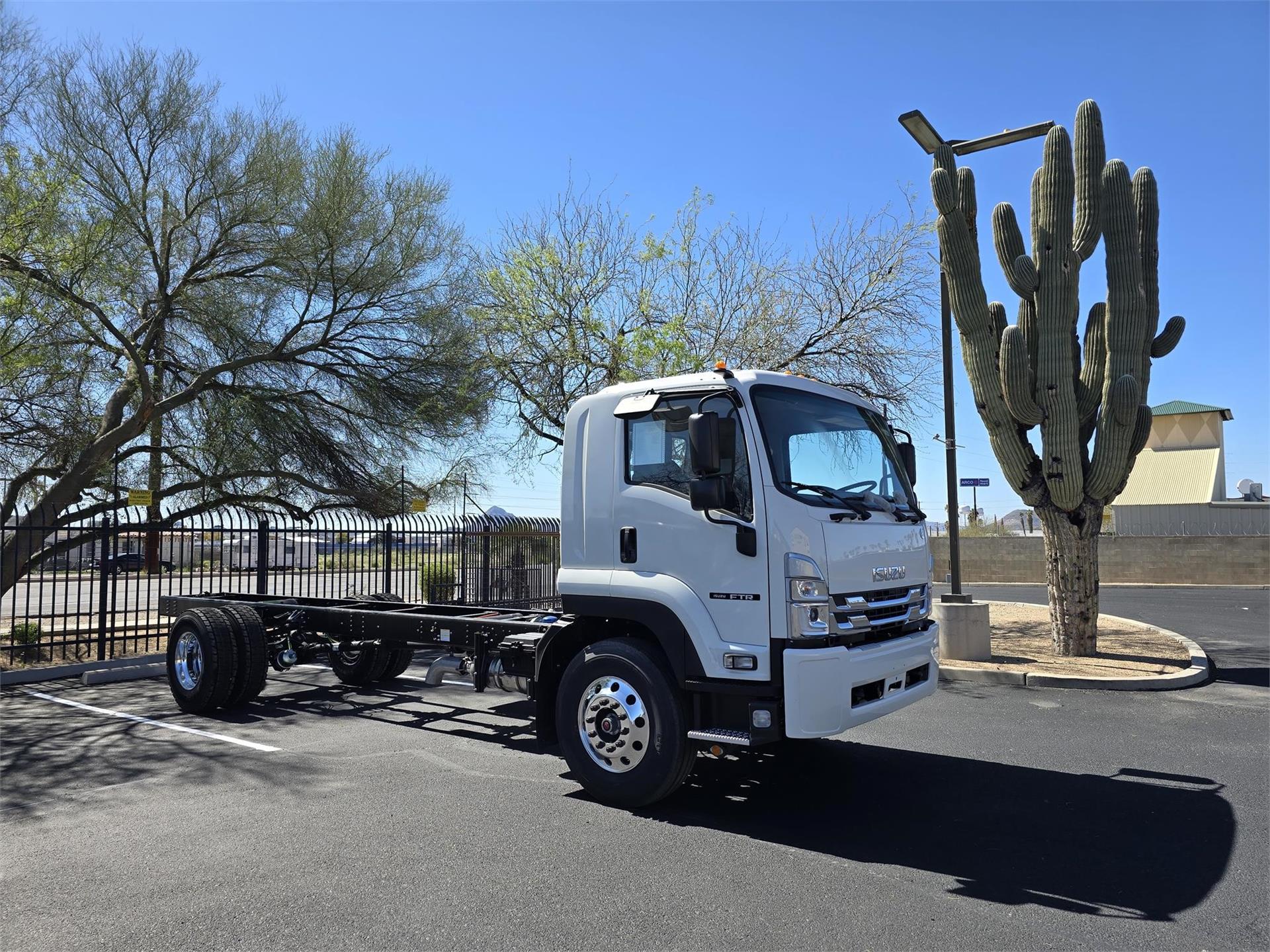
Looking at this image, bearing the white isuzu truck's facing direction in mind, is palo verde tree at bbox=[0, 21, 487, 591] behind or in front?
behind

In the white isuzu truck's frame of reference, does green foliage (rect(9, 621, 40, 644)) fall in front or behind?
behind

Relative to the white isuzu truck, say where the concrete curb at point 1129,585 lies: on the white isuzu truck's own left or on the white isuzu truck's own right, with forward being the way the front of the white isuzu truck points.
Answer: on the white isuzu truck's own left

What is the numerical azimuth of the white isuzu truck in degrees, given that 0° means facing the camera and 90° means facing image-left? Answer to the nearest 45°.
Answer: approximately 315°

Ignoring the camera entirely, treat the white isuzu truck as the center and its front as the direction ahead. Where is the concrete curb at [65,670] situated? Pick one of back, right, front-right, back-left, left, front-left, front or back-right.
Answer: back

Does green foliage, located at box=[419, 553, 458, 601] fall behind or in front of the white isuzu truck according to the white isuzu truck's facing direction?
behind

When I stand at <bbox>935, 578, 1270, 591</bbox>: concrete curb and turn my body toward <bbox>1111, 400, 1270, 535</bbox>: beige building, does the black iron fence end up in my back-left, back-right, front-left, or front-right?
back-left

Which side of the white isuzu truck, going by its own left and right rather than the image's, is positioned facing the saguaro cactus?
left

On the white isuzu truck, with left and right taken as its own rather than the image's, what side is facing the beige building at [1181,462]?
left

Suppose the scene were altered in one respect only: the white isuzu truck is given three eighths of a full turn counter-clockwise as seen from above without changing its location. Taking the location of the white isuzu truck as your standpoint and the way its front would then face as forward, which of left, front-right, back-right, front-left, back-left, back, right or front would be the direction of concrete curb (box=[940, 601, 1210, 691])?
front-right

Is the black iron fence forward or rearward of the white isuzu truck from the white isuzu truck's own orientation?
rearward
